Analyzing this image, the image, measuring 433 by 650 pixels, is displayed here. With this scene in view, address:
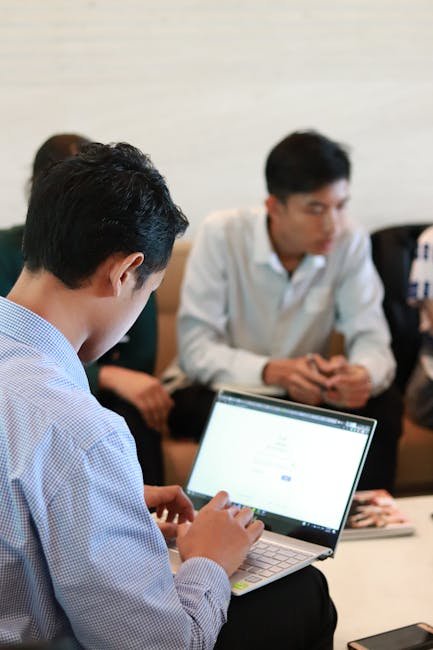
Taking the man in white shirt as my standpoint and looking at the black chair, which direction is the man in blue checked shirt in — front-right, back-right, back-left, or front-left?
back-right

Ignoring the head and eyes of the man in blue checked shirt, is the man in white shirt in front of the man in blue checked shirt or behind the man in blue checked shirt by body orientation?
in front

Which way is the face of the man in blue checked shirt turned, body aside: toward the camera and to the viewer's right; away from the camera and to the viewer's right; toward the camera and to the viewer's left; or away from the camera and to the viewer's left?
away from the camera and to the viewer's right

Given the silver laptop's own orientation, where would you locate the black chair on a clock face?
The black chair is roughly at 5 o'clock from the silver laptop.

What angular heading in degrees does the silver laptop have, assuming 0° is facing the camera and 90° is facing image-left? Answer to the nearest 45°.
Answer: approximately 45°

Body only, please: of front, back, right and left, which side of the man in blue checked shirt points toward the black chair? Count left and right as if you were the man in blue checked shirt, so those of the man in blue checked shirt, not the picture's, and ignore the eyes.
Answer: front

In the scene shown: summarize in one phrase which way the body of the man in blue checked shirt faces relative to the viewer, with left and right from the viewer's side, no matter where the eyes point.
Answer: facing away from the viewer and to the right of the viewer

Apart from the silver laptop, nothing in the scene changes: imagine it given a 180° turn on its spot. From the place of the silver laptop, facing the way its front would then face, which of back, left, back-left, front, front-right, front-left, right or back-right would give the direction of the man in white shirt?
front-left
